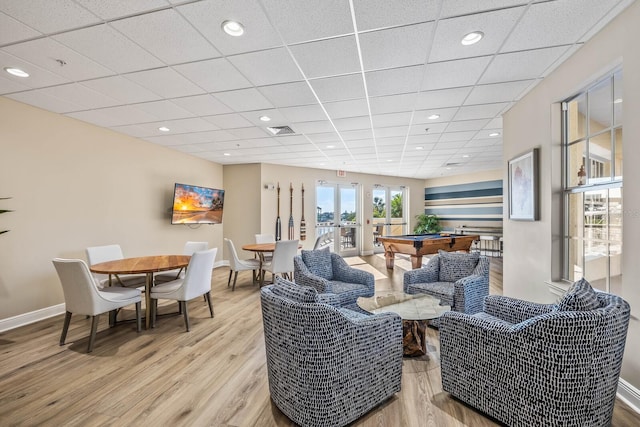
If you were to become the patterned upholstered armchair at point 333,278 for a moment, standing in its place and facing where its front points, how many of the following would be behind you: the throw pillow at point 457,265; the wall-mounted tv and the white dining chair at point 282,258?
2

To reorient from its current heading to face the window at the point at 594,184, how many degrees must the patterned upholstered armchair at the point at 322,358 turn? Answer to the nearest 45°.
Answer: approximately 45° to its right

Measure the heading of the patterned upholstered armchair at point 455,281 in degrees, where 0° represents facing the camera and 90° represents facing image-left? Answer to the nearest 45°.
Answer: approximately 45°

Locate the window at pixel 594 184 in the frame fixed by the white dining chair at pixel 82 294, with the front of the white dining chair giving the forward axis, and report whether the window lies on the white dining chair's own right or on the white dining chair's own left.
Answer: on the white dining chair's own right

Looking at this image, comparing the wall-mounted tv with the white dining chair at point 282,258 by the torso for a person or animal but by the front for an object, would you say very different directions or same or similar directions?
very different directions

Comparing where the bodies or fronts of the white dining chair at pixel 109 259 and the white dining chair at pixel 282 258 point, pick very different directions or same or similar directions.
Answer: very different directions

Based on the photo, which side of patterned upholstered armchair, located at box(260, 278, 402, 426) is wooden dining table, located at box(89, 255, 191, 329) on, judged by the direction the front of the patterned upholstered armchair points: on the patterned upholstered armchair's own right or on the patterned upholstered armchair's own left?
on the patterned upholstered armchair's own left

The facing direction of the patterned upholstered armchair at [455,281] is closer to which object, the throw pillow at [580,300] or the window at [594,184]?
the throw pillow

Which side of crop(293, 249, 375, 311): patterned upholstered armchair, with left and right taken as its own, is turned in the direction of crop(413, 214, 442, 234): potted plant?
left

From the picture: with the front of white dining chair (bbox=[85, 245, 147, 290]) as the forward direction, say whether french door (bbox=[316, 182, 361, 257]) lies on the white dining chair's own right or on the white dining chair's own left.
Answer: on the white dining chair's own left

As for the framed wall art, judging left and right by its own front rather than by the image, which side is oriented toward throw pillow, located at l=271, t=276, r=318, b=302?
front

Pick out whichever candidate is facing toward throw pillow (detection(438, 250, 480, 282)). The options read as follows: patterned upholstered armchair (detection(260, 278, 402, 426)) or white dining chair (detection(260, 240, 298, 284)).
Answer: the patterned upholstered armchair

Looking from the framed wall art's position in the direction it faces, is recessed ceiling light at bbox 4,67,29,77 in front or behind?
in front

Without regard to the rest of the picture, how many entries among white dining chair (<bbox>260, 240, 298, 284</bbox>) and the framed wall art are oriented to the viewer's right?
0

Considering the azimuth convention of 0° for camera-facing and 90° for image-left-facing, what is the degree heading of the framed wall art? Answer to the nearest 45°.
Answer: approximately 45°
